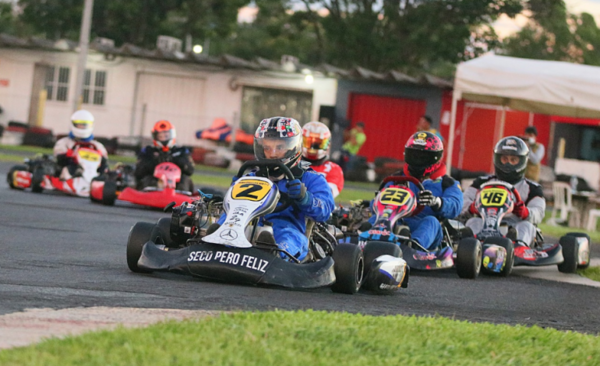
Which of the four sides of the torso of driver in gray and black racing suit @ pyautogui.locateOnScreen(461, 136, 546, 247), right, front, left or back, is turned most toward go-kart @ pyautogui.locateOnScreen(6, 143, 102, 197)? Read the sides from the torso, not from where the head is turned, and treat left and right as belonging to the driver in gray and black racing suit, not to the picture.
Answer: right

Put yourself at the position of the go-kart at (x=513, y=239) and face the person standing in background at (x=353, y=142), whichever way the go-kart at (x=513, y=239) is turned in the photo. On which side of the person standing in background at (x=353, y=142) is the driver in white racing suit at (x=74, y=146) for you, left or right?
left

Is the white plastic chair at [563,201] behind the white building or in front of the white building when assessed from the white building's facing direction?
in front

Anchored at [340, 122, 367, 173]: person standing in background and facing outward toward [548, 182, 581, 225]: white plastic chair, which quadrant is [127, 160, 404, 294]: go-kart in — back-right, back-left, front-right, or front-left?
front-right

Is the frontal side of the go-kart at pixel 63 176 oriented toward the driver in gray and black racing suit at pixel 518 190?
yes

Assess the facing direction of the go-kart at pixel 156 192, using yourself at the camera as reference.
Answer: facing the viewer and to the right of the viewer

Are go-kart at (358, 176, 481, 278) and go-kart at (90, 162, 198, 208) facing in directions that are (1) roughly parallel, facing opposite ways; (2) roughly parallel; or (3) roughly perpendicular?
roughly perpendicular

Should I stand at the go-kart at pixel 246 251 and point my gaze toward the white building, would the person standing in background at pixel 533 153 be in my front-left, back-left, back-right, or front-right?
front-right

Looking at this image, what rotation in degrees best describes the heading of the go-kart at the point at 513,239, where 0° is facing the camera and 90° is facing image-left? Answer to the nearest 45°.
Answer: approximately 45°

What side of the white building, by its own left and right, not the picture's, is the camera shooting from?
front

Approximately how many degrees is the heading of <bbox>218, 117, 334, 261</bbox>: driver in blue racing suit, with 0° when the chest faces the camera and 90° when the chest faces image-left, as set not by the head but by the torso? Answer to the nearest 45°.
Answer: approximately 45°

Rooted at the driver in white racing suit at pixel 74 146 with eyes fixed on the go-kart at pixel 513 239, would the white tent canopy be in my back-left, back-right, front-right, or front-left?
front-left

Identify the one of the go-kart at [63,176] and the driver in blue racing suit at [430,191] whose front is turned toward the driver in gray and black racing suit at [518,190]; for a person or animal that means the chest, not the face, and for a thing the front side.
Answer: the go-kart

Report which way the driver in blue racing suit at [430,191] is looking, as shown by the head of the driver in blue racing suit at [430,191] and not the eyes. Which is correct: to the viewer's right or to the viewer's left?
to the viewer's left

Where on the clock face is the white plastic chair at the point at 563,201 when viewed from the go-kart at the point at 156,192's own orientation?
The white plastic chair is roughly at 10 o'clock from the go-kart.

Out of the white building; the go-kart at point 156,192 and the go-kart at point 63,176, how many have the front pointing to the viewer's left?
0
